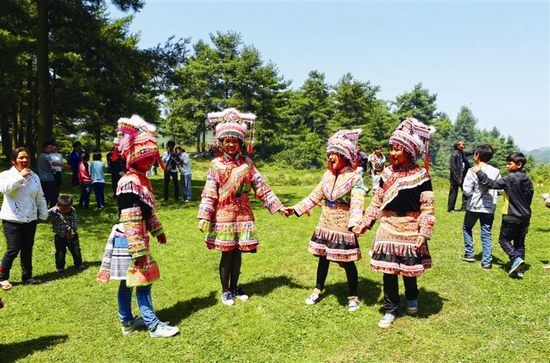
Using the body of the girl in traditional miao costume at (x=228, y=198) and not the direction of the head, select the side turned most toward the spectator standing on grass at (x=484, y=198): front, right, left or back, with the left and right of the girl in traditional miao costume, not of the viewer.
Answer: left

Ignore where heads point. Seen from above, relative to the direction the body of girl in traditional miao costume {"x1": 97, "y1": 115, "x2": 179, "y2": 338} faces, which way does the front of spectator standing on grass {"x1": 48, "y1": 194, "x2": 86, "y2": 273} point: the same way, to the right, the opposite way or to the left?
to the right

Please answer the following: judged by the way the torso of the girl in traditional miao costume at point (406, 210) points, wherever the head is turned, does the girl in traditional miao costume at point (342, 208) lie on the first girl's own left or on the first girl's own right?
on the first girl's own right

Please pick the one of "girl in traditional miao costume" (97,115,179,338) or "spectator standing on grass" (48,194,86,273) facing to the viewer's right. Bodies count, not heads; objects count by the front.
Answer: the girl in traditional miao costume

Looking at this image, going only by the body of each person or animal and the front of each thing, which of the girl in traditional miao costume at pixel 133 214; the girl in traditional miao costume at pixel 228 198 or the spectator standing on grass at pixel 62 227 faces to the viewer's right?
the girl in traditional miao costume at pixel 133 214

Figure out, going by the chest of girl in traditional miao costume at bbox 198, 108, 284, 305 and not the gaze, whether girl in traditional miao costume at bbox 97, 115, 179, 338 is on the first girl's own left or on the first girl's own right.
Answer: on the first girl's own right

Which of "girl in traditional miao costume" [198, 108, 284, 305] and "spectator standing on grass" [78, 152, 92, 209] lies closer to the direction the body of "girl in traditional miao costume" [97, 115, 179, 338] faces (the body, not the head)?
the girl in traditional miao costume

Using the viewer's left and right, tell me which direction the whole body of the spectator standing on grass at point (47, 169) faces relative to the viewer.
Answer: facing to the right of the viewer

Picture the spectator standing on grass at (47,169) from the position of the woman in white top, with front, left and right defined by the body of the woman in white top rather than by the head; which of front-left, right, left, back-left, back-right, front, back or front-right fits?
back-left

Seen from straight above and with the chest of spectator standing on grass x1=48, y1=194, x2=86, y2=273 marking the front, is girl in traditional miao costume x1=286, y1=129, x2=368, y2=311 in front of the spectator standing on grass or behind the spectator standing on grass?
in front

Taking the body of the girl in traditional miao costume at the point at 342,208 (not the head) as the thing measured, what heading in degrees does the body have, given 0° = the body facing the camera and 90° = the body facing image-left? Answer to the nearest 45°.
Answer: approximately 45°

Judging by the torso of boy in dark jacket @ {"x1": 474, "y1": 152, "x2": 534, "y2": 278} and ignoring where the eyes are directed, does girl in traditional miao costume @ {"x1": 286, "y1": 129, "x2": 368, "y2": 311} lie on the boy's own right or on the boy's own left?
on the boy's own left

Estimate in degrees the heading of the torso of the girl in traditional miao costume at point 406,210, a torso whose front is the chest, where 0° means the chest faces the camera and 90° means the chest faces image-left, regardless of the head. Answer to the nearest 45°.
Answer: approximately 45°
